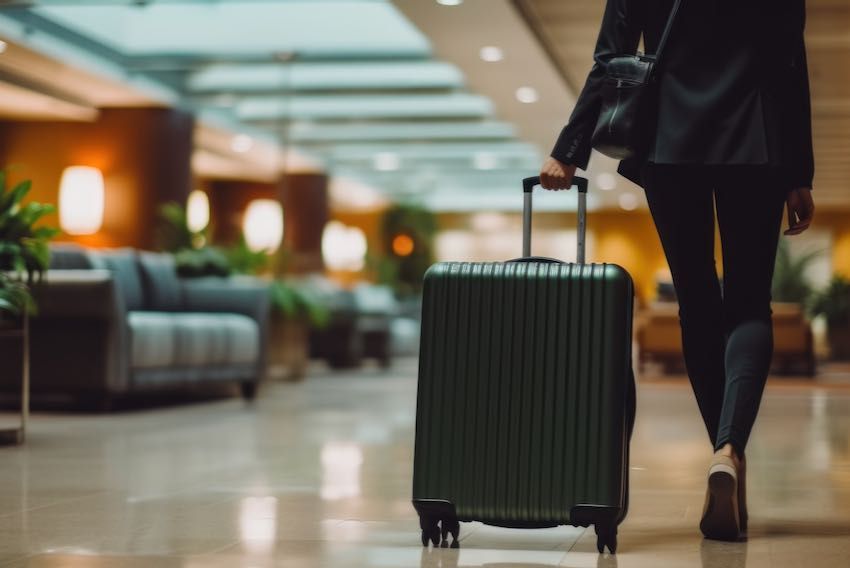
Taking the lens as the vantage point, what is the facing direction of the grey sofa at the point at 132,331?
facing the viewer and to the right of the viewer

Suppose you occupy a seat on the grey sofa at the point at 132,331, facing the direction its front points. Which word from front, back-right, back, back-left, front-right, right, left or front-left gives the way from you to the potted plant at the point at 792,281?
left

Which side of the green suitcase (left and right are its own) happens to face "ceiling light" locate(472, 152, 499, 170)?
back

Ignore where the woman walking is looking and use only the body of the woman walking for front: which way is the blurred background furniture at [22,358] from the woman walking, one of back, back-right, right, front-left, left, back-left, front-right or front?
front-left

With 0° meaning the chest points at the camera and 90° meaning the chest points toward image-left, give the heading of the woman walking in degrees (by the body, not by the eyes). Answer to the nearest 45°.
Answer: approximately 180°

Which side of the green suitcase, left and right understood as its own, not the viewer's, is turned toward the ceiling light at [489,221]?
back

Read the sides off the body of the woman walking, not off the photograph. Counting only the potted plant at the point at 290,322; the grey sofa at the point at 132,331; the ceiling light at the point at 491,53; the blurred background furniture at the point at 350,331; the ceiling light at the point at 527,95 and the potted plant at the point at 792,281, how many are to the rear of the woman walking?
0

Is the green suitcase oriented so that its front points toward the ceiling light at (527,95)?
no

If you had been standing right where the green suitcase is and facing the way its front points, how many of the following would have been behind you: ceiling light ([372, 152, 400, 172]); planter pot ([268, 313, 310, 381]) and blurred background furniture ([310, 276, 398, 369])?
3

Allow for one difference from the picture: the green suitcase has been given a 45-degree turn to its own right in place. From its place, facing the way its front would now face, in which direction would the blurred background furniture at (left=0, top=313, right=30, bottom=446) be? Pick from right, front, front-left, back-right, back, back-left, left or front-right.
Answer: right

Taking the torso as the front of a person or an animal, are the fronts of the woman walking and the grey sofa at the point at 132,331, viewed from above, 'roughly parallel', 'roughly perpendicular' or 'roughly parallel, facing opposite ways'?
roughly perpendicular

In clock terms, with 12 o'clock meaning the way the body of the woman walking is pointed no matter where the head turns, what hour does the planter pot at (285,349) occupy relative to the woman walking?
The planter pot is roughly at 11 o'clock from the woman walking.

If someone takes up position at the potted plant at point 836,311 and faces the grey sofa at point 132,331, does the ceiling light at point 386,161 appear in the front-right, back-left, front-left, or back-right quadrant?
front-right

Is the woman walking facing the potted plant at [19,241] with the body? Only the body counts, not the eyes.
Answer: no

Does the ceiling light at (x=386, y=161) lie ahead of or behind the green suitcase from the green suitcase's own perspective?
behind

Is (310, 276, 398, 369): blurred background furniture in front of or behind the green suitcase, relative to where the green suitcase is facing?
behind

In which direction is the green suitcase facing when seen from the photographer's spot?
facing the viewer
